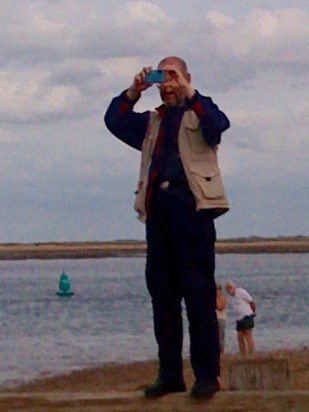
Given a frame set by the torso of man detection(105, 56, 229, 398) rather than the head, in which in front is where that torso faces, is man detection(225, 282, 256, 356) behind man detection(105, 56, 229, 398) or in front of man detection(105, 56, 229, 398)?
behind

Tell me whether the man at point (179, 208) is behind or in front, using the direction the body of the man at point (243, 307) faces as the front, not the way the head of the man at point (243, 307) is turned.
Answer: in front

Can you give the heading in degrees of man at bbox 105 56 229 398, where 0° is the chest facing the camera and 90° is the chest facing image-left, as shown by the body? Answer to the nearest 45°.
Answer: approximately 45°

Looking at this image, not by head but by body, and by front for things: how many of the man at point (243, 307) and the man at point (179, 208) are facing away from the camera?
0
